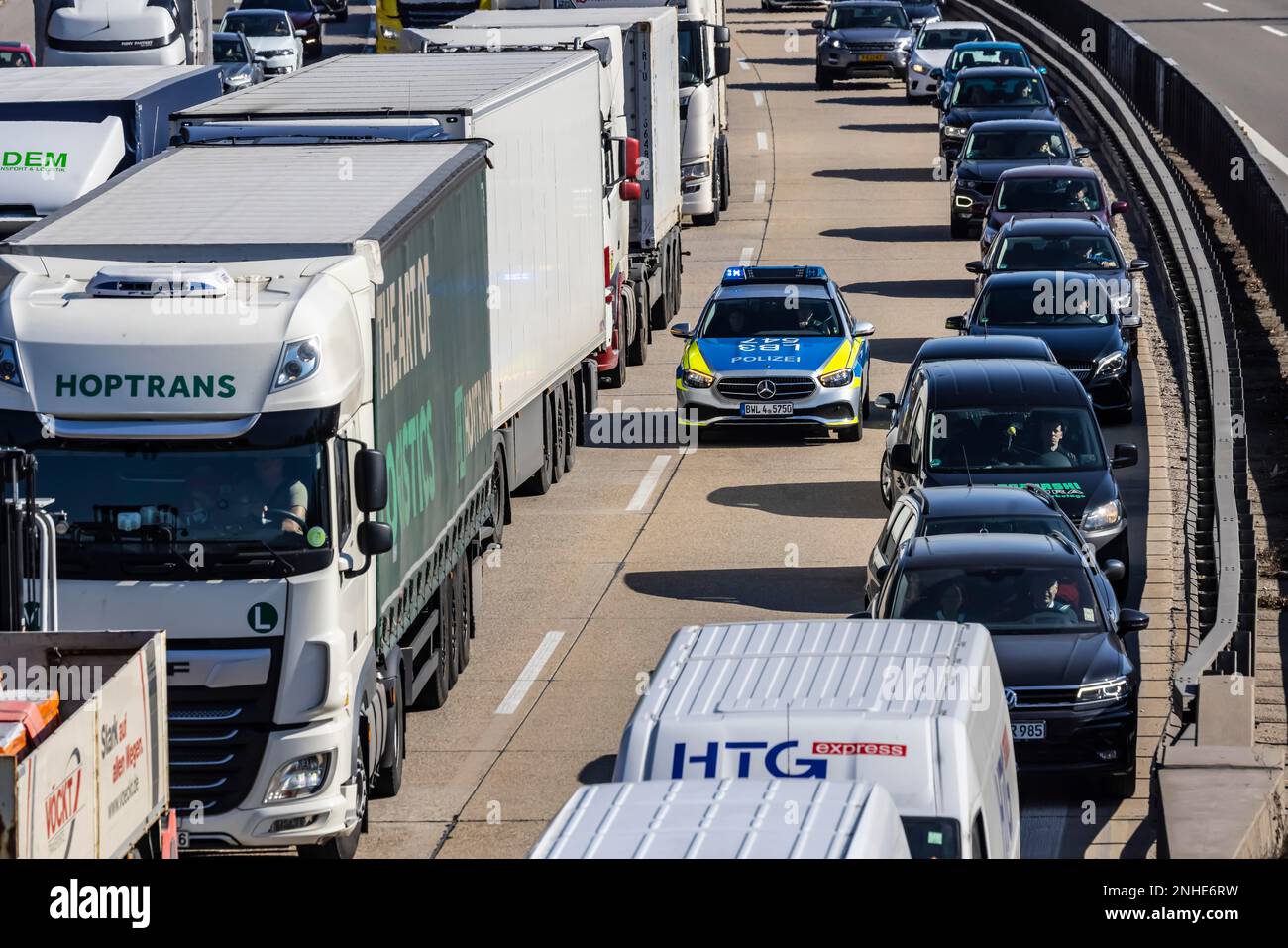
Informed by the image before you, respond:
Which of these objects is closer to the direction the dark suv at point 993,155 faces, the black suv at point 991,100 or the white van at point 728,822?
the white van

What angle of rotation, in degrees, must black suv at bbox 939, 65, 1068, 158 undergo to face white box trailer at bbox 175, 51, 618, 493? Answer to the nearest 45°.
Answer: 0° — it already faces it

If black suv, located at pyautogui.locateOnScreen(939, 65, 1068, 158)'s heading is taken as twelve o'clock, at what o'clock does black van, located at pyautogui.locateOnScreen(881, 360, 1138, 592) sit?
black van, located at pyautogui.locateOnScreen(881, 360, 1138, 592) is roughly at 12 o'clock from black suv, located at pyautogui.locateOnScreen(939, 65, 1068, 158).
